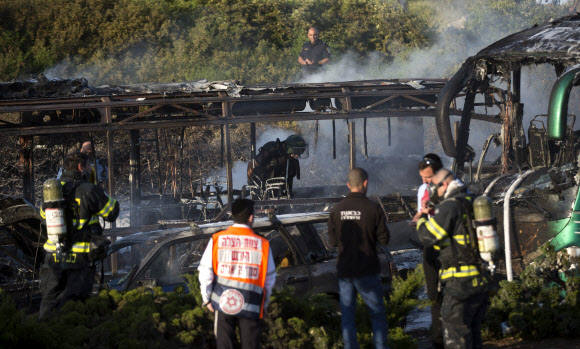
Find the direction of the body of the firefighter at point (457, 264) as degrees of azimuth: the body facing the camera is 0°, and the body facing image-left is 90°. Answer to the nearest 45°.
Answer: approximately 90°

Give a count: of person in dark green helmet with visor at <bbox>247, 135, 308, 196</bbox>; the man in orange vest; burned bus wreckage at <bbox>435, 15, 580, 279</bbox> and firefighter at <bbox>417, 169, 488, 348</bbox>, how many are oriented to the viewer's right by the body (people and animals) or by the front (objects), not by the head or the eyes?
1

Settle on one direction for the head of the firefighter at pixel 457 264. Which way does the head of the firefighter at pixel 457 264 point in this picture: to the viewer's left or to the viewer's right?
to the viewer's left

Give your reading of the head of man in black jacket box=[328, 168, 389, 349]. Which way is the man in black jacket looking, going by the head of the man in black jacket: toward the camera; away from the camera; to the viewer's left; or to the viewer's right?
away from the camera

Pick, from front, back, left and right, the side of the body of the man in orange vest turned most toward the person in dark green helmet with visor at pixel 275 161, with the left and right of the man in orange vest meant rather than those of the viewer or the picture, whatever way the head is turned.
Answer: front

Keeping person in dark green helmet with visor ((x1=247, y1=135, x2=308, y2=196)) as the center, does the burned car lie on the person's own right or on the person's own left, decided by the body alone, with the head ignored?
on the person's own right

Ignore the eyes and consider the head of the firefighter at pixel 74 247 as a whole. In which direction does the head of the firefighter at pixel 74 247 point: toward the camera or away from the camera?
away from the camera

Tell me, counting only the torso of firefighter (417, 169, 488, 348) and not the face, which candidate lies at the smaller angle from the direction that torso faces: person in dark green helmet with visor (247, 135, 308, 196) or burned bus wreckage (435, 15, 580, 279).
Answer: the person in dark green helmet with visor

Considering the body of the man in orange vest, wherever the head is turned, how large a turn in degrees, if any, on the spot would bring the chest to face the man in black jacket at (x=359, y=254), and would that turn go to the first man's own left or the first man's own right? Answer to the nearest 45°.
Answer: approximately 45° to the first man's own right

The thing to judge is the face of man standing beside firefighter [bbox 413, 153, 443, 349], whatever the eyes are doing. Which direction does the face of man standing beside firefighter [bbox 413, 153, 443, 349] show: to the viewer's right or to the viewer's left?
to the viewer's left

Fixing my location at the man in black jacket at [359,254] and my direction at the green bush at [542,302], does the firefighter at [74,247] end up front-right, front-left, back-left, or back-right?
back-left

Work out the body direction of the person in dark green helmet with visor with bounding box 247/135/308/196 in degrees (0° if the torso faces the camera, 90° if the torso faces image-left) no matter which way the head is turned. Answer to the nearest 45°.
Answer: approximately 270°
